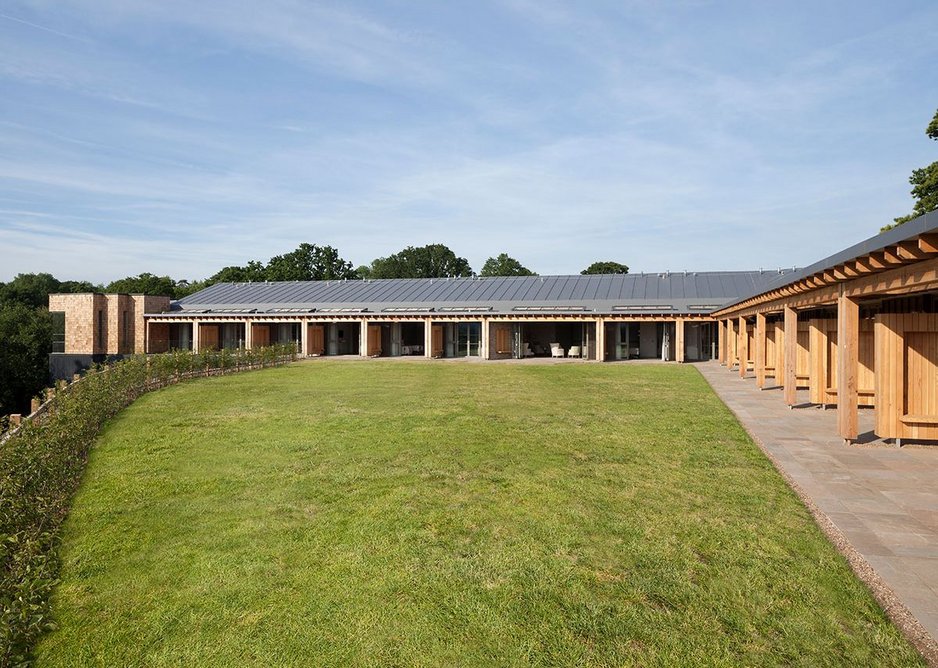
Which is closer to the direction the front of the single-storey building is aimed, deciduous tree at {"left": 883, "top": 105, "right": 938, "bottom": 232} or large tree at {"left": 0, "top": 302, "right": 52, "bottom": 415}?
the deciduous tree

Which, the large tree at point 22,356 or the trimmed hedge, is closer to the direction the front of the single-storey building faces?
the trimmed hedge

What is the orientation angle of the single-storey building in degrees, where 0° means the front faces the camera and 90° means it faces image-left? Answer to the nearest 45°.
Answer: approximately 0°

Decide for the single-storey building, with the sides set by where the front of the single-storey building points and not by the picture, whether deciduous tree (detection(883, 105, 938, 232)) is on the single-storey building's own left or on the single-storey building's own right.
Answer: on the single-storey building's own left

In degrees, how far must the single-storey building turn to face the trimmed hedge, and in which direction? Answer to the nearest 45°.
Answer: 0° — it already faces it

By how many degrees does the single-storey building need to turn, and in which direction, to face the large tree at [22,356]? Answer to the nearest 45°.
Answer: approximately 90° to its right

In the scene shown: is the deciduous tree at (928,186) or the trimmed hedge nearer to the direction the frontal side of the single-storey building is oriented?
the trimmed hedge
